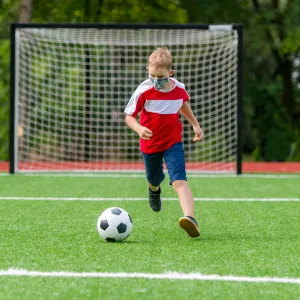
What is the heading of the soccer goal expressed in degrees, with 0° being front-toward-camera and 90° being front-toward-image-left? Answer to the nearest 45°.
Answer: approximately 0°

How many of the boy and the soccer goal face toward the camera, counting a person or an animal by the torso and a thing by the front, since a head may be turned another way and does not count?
2
